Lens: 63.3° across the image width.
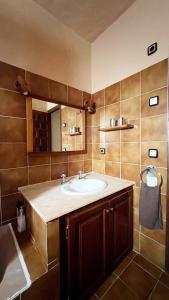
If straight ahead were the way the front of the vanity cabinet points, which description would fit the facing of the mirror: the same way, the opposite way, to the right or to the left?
the same way

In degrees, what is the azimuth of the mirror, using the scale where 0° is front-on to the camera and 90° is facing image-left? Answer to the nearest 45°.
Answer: approximately 315°

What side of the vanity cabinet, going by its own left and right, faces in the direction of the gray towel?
left

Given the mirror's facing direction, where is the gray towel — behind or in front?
in front

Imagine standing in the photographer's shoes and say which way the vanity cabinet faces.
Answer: facing the viewer and to the right of the viewer

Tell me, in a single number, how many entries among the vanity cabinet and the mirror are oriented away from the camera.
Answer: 0
